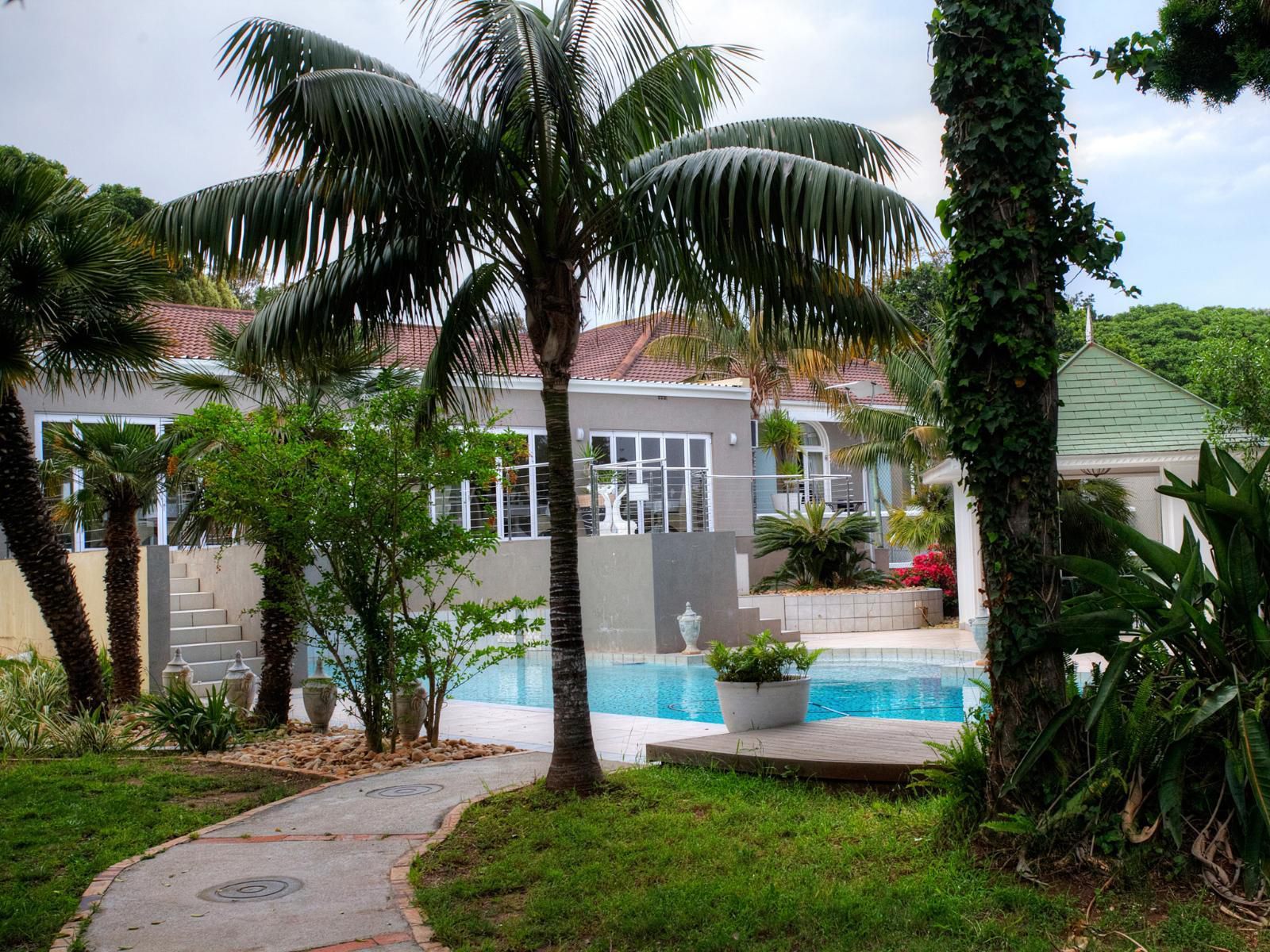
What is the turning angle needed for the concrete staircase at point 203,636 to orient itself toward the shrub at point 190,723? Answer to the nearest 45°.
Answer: approximately 45° to its right

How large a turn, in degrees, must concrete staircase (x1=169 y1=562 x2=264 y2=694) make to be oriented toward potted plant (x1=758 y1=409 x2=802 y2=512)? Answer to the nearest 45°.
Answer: approximately 90° to its left

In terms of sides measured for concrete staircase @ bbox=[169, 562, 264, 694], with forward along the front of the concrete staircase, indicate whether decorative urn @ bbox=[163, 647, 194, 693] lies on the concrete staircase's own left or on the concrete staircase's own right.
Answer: on the concrete staircase's own right

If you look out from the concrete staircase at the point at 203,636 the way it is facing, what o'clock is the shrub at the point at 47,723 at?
The shrub is roughly at 2 o'clock from the concrete staircase.

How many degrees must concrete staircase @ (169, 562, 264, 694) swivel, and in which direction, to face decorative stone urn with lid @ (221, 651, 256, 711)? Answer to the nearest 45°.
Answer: approximately 45° to its right

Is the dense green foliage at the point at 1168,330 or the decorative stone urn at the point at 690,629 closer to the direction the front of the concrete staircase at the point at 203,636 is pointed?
the decorative stone urn

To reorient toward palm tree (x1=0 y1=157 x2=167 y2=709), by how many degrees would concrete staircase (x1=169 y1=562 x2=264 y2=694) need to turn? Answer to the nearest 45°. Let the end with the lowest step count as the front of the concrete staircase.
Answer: approximately 45° to its right

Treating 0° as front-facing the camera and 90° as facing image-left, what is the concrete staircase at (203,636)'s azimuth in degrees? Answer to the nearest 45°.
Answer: approximately 315°
